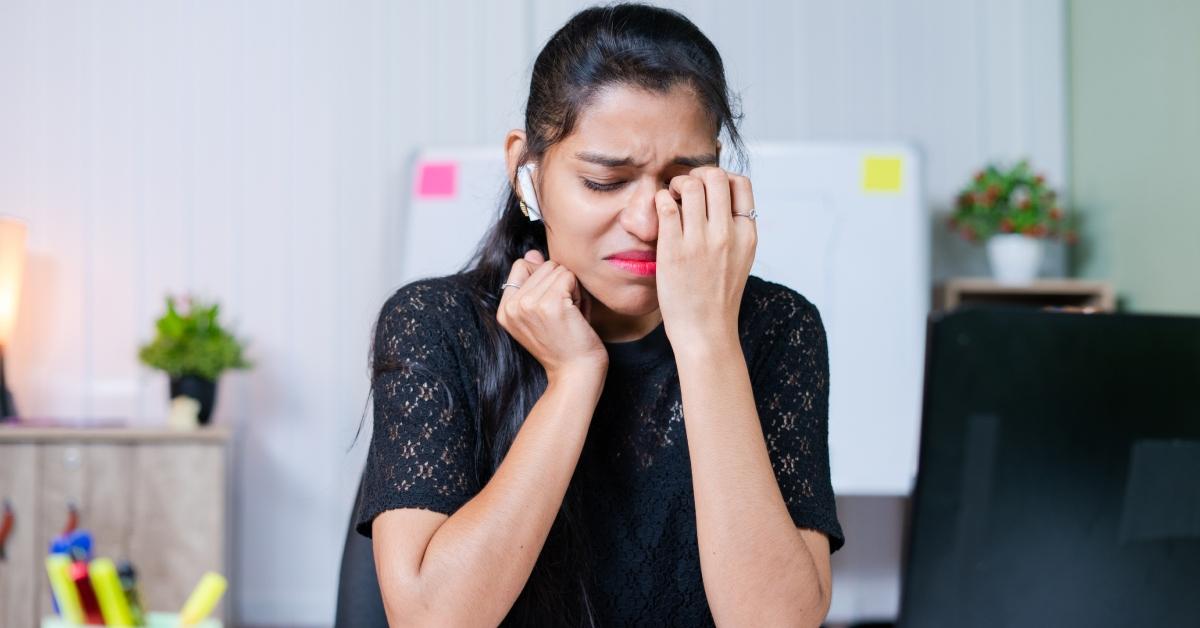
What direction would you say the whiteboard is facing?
toward the camera

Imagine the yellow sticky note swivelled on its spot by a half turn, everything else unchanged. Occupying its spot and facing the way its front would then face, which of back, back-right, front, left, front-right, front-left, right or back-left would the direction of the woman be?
back

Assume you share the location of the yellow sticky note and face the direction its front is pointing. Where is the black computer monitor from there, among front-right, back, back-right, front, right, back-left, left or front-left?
front

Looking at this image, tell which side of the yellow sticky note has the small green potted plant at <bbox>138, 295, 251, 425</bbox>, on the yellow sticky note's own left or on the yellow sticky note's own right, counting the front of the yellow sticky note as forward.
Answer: on the yellow sticky note's own right

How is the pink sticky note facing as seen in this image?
toward the camera

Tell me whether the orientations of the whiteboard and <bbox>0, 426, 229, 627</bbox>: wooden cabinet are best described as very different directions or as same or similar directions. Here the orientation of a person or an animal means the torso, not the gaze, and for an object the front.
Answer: same or similar directions

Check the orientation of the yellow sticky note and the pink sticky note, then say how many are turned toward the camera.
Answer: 2

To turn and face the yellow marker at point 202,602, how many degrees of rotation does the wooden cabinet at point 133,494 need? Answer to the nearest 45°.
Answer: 0° — it already faces it

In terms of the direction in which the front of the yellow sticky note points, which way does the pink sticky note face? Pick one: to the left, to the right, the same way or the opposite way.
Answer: the same way

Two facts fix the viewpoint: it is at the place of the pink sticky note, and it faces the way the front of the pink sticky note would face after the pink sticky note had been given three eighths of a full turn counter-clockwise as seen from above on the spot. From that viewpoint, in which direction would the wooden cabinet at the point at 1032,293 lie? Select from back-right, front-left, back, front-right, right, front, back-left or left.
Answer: front-right

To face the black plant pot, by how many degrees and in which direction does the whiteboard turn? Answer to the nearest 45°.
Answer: approximately 90° to its right

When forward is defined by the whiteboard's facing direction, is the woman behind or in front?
in front

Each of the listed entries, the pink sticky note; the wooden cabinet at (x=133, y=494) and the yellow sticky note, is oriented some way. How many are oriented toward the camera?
3

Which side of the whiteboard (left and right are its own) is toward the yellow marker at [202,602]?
front

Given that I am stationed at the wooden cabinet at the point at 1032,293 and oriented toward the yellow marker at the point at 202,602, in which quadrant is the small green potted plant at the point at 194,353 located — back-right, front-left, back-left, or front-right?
front-right

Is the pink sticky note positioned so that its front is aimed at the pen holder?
yes

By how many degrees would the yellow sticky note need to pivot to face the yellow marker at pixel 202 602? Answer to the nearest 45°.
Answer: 0° — it already faces it
